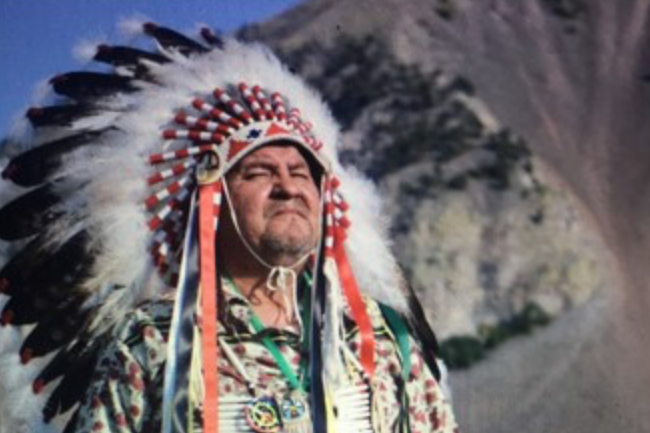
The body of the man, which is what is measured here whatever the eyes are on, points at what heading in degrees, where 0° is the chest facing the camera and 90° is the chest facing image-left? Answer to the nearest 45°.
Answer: approximately 315°
